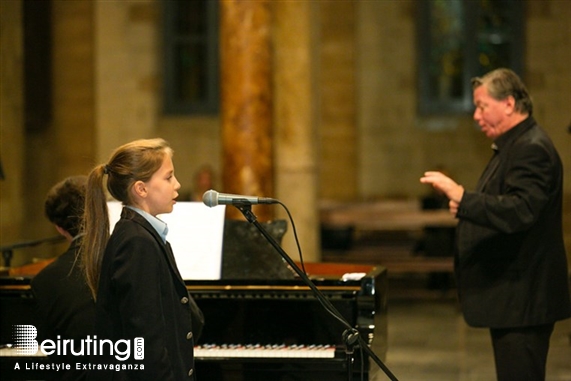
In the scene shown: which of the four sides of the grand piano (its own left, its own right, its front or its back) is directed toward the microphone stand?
front

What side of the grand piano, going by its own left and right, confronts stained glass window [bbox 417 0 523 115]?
back

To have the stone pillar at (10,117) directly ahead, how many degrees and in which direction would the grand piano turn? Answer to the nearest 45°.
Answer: approximately 135° to its right

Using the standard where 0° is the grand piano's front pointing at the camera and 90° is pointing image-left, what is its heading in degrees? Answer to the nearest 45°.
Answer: approximately 0°

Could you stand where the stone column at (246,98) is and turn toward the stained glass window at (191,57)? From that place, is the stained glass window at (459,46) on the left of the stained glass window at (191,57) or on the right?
right

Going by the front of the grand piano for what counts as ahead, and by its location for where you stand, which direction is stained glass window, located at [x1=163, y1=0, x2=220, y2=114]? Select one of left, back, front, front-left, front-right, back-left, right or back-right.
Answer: back

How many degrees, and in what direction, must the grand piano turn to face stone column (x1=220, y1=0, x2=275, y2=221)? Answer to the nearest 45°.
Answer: approximately 180°

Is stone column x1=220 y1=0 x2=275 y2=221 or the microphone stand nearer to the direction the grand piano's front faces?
the microphone stand

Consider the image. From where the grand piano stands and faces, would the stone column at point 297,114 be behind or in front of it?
behind
